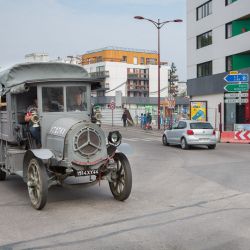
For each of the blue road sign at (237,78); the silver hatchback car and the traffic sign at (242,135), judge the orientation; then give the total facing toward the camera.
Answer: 2

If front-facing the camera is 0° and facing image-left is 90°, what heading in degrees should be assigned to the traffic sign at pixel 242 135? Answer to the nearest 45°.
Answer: approximately 0°

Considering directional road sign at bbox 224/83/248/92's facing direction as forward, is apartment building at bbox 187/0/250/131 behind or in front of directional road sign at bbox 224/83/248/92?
behind

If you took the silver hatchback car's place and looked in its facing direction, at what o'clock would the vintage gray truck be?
The vintage gray truck is roughly at 8 o'clock from the silver hatchback car.

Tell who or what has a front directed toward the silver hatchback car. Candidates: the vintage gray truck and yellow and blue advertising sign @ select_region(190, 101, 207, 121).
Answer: the yellow and blue advertising sign

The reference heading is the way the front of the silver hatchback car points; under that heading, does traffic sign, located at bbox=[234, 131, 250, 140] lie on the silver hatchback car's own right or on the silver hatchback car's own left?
on the silver hatchback car's own right

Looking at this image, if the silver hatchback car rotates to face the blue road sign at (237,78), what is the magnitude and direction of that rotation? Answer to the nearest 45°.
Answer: approximately 90° to its right

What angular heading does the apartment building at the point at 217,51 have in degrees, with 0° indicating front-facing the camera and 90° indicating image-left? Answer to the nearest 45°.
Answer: approximately 45°
